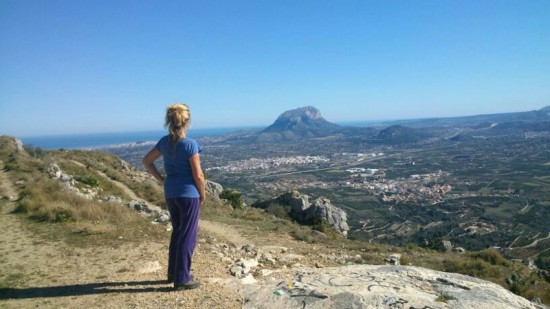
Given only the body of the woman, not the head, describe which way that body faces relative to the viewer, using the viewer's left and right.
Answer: facing away from the viewer and to the right of the viewer

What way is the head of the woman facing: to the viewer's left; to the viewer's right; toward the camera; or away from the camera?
away from the camera

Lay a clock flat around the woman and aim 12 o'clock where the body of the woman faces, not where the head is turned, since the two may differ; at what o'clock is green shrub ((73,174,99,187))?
The green shrub is roughly at 10 o'clock from the woman.

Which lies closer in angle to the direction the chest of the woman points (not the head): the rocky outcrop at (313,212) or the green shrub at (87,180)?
the rocky outcrop

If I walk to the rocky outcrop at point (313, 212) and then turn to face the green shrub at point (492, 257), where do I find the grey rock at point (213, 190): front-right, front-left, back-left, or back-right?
back-right

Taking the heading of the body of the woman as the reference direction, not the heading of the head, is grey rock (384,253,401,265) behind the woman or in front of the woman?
in front

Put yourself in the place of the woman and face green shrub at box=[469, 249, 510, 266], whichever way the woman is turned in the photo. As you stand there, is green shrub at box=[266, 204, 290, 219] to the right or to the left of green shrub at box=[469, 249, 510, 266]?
left

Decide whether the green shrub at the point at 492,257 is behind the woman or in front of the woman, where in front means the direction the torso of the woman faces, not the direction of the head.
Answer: in front

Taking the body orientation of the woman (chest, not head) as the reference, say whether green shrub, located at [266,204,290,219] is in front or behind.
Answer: in front
